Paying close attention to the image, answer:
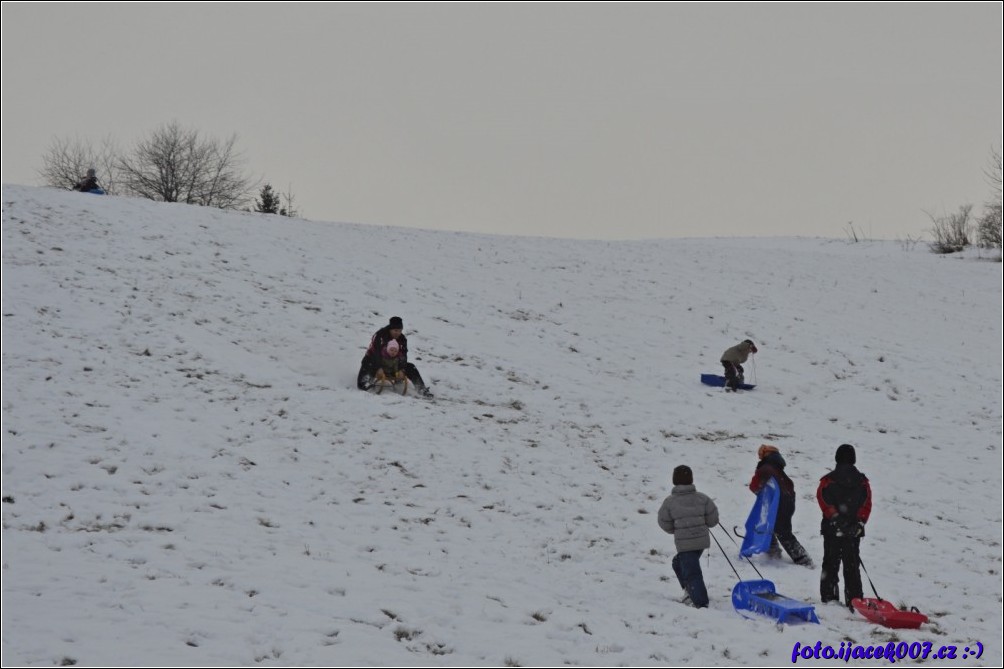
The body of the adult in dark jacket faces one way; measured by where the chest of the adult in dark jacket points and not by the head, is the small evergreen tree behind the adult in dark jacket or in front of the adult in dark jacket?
behind

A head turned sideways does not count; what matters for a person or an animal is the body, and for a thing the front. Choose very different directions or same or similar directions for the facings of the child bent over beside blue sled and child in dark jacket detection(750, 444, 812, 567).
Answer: very different directions

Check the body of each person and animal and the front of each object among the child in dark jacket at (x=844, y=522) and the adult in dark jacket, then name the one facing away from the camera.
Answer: the child in dark jacket

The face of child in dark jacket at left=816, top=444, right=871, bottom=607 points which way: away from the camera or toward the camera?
away from the camera

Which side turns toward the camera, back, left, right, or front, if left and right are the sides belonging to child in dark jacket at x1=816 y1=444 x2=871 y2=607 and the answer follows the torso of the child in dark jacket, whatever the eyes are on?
back

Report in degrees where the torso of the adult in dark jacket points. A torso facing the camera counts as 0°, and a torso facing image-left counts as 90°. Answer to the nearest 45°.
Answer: approximately 315°

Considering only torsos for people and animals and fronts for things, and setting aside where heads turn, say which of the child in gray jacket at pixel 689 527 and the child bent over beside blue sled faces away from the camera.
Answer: the child in gray jacket

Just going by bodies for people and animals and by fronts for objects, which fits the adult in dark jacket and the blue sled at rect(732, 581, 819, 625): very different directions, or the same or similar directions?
very different directions

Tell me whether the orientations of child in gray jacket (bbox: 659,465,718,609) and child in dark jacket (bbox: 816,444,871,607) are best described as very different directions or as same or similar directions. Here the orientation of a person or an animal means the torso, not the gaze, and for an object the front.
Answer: same or similar directions

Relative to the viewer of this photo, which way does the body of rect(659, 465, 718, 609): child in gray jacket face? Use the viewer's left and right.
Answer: facing away from the viewer

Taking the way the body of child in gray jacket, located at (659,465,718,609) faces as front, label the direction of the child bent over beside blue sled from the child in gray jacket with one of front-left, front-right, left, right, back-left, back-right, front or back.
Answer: front

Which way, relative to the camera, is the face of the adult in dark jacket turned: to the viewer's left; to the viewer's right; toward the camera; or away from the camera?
toward the camera

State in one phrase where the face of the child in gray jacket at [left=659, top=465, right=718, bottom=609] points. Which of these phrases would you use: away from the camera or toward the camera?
away from the camera

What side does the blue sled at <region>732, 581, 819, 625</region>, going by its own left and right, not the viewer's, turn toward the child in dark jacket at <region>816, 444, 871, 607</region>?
right
